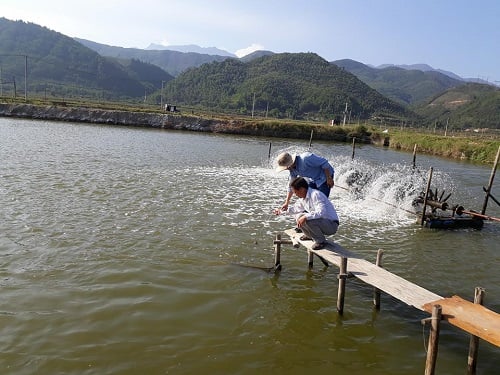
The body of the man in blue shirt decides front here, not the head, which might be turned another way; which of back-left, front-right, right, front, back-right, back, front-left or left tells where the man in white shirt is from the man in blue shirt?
left

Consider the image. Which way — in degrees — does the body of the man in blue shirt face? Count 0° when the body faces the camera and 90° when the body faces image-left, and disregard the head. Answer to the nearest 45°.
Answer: approximately 90°
